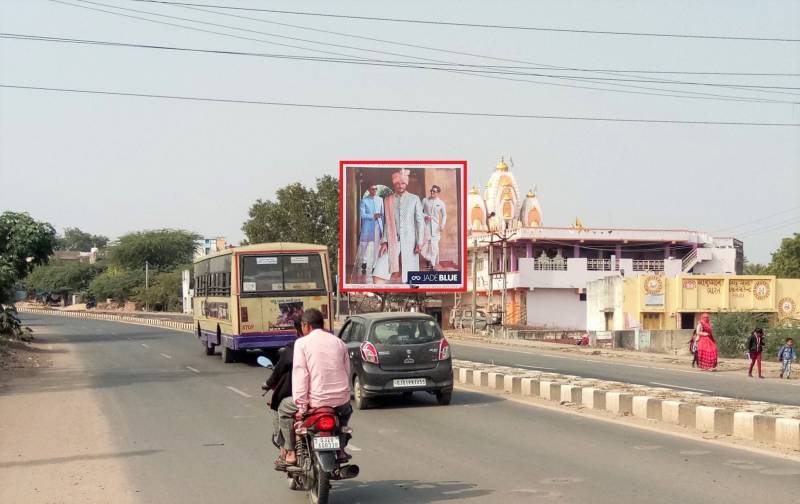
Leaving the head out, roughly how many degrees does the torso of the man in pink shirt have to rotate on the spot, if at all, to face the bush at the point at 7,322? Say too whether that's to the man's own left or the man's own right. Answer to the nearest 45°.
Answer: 0° — they already face it

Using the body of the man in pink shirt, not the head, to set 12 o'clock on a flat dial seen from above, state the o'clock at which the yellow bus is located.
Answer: The yellow bus is roughly at 12 o'clock from the man in pink shirt.

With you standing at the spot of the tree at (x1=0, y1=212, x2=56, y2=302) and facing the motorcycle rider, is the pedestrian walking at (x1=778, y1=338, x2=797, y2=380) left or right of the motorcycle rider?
left

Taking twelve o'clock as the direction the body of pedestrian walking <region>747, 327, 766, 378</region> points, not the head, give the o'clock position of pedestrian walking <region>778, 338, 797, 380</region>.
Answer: pedestrian walking <region>778, 338, 797, 380</region> is roughly at 9 o'clock from pedestrian walking <region>747, 327, 766, 378</region>.

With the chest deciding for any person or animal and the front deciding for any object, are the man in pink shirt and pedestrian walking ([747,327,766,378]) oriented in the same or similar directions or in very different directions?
very different directions

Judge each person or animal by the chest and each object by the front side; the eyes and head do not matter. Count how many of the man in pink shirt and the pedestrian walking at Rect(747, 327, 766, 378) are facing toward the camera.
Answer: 1

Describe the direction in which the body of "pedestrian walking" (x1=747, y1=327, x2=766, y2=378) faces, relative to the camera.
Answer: toward the camera

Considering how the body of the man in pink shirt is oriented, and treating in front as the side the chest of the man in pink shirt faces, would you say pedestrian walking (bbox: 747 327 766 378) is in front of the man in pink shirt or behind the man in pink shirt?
in front

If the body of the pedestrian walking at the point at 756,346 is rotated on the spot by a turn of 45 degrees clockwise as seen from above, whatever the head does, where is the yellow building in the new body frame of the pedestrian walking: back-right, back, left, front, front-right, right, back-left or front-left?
back-right

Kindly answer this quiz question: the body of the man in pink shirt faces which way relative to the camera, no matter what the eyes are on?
away from the camera

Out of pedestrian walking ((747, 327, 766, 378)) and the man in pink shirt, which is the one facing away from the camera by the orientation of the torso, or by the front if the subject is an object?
the man in pink shirt

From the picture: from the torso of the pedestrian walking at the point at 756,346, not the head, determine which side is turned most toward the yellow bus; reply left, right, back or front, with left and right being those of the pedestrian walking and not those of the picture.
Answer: right
